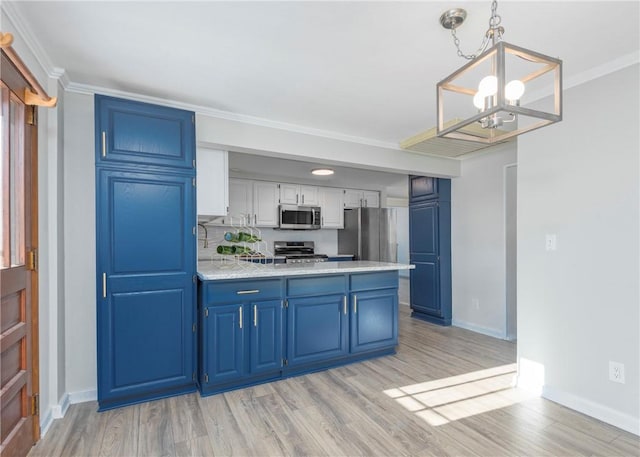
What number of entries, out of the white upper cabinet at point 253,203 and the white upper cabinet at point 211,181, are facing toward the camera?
1

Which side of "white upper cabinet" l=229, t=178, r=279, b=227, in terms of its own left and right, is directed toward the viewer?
front

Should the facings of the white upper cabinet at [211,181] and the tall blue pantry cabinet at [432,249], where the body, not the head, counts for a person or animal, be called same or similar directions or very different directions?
very different directions

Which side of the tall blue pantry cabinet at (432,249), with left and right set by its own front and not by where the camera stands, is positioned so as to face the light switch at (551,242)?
left

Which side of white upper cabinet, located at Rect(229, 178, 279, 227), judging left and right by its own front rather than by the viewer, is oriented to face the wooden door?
front

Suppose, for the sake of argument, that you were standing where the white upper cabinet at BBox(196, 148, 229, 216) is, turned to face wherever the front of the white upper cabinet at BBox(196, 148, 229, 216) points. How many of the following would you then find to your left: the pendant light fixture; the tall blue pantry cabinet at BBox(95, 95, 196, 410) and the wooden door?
0

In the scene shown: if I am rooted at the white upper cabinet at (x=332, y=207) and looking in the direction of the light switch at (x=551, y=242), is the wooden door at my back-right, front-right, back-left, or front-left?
front-right

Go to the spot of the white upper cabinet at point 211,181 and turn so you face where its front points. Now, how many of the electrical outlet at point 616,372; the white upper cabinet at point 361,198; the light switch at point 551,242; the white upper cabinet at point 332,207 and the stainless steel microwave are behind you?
0

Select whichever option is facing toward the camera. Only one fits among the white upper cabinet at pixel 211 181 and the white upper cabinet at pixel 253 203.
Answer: the white upper cabinet at pixel 253 203

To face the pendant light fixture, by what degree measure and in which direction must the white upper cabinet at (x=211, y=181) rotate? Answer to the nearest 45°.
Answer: approximately 45° to its right

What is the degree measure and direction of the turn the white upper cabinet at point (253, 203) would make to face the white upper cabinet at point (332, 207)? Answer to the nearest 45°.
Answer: approximately 90° to its left

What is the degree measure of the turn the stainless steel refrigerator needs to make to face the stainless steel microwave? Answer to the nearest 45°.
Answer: approximately 90° to its right

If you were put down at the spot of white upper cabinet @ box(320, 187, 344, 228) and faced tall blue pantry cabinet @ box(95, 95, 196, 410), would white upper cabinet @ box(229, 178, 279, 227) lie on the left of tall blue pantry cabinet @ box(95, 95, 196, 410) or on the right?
right

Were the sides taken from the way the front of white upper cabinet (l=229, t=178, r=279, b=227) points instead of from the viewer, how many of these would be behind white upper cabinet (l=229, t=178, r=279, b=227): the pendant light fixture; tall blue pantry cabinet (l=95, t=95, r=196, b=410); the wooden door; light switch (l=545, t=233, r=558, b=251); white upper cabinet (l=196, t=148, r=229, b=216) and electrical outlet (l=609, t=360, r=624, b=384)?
0

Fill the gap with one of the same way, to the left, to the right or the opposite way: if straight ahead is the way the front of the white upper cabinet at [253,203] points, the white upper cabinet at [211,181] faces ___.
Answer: to the left

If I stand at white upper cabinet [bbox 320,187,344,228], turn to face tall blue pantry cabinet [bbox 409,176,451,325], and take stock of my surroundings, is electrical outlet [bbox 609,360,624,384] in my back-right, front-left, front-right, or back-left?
front-right

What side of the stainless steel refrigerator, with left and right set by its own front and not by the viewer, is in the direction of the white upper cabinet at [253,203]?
right

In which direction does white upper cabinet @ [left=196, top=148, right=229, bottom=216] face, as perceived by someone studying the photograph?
facing to the right of the viewer
